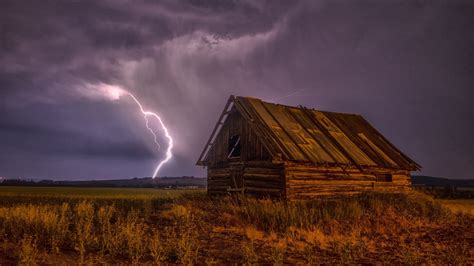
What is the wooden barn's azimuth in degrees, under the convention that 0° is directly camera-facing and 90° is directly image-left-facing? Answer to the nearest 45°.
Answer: approximately 45°
